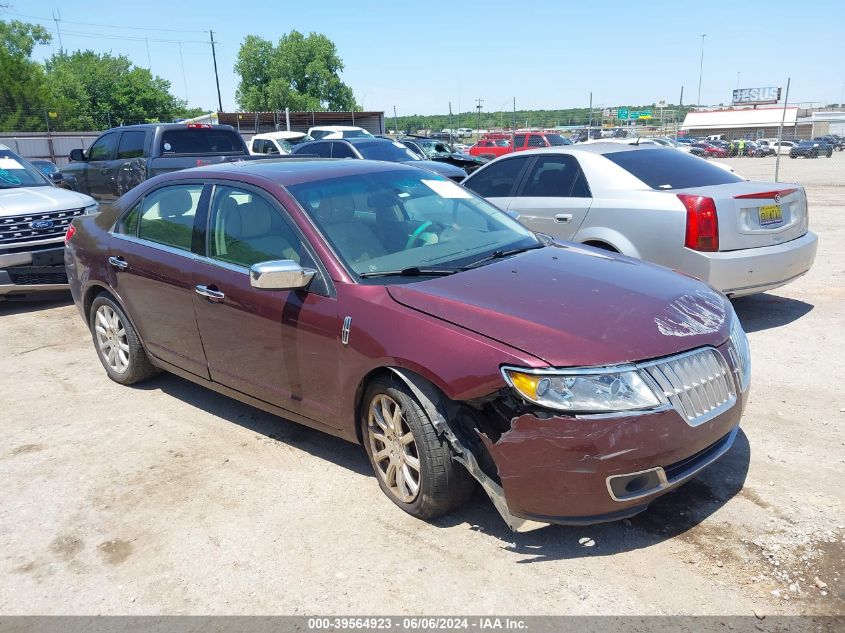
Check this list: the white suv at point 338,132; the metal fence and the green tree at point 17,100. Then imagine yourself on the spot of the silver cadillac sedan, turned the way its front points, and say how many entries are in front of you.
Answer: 3

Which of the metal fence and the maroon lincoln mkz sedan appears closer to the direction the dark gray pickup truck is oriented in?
the metal fence

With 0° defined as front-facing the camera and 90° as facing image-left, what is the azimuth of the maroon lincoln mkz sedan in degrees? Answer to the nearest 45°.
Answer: approximately 315°

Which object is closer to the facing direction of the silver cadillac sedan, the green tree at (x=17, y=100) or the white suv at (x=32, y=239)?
the green tree

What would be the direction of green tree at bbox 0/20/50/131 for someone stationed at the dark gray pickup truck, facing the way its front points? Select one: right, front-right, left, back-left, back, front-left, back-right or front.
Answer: front-right

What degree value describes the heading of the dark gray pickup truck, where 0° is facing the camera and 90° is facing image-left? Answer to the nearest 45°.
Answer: approximately 135°

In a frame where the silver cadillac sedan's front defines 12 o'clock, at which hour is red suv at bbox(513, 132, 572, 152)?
The red suv is roughly at 1 o'clock from the silver cadillac sedan.

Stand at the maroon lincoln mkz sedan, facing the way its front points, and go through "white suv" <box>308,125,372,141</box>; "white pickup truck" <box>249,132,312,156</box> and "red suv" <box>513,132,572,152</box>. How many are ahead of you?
0

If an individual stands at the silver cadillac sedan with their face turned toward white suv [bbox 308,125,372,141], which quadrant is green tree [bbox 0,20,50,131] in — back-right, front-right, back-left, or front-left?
front-left

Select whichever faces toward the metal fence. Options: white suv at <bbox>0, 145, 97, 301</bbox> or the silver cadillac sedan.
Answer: the silver cadillac sedan

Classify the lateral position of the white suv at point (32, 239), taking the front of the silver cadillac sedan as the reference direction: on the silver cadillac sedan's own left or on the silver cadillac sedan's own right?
on the silver cadillac sedan's own left

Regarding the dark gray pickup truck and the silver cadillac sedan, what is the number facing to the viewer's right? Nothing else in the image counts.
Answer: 0

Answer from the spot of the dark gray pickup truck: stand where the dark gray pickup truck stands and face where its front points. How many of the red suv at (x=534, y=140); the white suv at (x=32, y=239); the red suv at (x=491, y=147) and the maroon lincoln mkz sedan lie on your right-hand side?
2

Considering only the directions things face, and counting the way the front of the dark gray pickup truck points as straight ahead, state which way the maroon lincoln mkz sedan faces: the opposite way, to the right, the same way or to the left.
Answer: the opposite way

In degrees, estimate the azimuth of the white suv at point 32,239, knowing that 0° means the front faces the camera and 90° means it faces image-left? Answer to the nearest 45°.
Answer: approximately 315°

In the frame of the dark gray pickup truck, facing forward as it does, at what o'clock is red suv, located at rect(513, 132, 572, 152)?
The red suv is roughly at 3 o'clock from the dark gray pickup truck.

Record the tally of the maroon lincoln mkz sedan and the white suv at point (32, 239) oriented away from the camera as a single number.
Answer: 0
